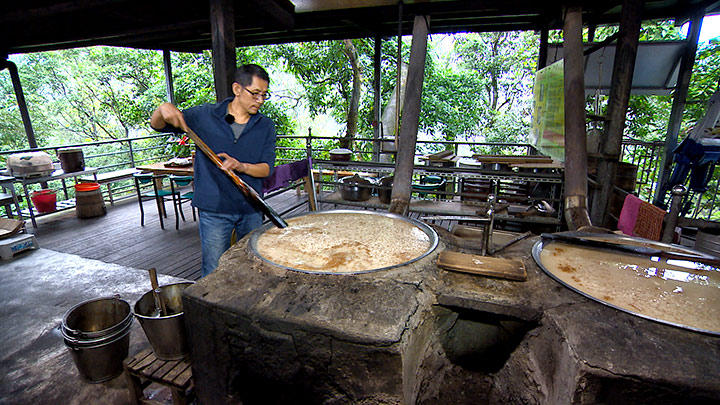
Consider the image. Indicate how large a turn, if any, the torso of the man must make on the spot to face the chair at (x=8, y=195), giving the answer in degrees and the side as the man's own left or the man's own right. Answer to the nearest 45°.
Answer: approximately 180°

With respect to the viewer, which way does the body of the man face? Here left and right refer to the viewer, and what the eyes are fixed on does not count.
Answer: facing the viewer and to the right of the viewer

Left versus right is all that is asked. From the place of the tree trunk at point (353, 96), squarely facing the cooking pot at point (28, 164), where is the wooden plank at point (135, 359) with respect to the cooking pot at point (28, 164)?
left

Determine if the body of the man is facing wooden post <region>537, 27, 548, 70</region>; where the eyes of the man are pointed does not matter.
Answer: no

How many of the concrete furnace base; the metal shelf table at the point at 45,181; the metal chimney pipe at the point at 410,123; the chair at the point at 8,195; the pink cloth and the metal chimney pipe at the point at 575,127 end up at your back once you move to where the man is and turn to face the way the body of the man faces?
2

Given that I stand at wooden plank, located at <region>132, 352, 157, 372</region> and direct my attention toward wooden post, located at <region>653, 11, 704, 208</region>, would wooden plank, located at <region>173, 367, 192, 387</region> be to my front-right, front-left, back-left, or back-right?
front-right

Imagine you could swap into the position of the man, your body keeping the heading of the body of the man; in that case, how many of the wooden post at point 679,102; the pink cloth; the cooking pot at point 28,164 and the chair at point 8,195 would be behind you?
2

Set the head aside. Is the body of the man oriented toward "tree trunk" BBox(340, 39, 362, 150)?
no

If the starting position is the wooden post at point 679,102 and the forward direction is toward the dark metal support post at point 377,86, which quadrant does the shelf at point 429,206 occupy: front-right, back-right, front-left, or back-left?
front-left

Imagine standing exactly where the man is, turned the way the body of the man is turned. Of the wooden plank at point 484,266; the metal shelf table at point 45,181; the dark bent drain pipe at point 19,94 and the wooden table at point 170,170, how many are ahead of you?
1

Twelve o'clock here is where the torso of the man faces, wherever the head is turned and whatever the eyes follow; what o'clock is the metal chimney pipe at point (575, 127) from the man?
The metal chimney pipe is roughly at 11 o'clock from the man.

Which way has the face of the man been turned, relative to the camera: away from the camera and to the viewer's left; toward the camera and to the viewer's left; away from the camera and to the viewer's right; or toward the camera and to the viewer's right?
toward the camera and to the viewer's right

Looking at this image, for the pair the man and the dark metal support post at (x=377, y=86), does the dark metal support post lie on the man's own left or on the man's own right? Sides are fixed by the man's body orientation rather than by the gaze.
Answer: on the man's own left
